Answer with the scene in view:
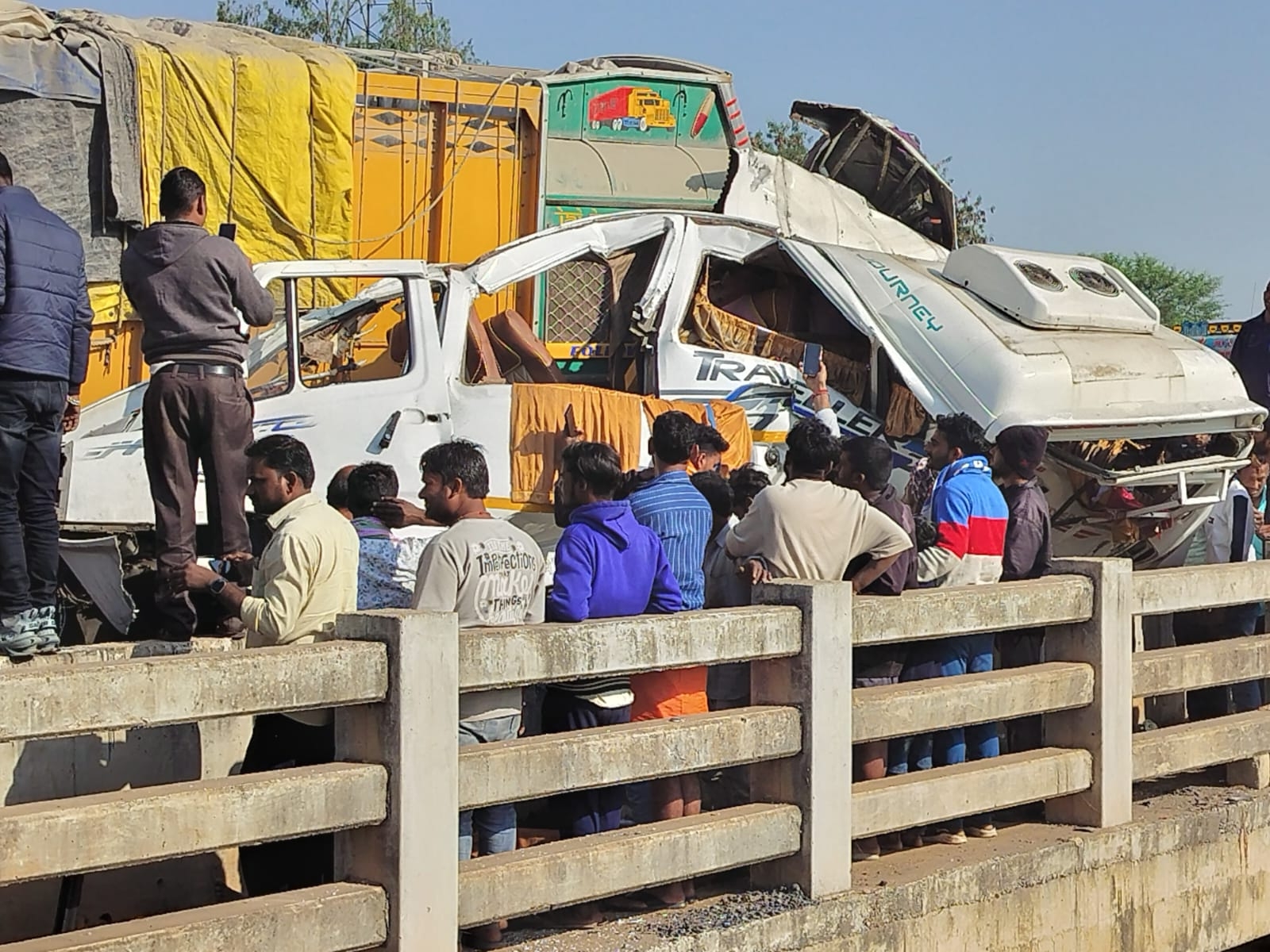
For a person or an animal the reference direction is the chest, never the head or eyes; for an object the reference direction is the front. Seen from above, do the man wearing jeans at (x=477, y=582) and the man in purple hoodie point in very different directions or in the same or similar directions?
same or similar directions

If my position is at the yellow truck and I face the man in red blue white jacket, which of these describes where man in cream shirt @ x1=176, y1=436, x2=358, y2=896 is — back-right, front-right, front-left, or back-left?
front-right

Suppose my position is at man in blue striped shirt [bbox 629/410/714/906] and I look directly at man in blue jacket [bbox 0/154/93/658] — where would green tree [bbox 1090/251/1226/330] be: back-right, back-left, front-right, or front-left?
back-right

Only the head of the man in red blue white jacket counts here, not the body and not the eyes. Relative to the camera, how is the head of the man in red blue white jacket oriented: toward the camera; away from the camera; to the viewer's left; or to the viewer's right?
to the viewer's left

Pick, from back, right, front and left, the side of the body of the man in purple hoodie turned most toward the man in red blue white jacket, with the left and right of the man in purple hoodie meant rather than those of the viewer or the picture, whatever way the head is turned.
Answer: right

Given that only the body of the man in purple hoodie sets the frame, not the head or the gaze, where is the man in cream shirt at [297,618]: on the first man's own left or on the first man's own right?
on the first man's own left

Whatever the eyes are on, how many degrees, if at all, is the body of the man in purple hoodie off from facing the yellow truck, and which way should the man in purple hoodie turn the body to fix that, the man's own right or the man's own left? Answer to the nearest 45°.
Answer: approximately 45° to the man's own right

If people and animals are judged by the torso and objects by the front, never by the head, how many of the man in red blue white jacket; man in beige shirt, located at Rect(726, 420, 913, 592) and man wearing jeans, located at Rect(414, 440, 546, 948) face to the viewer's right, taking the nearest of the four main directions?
0

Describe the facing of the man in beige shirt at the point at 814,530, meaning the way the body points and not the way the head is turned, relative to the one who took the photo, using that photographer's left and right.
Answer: facing away from the viewer
